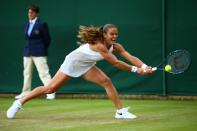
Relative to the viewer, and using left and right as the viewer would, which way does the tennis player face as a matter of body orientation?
facing to the right of the viewer
